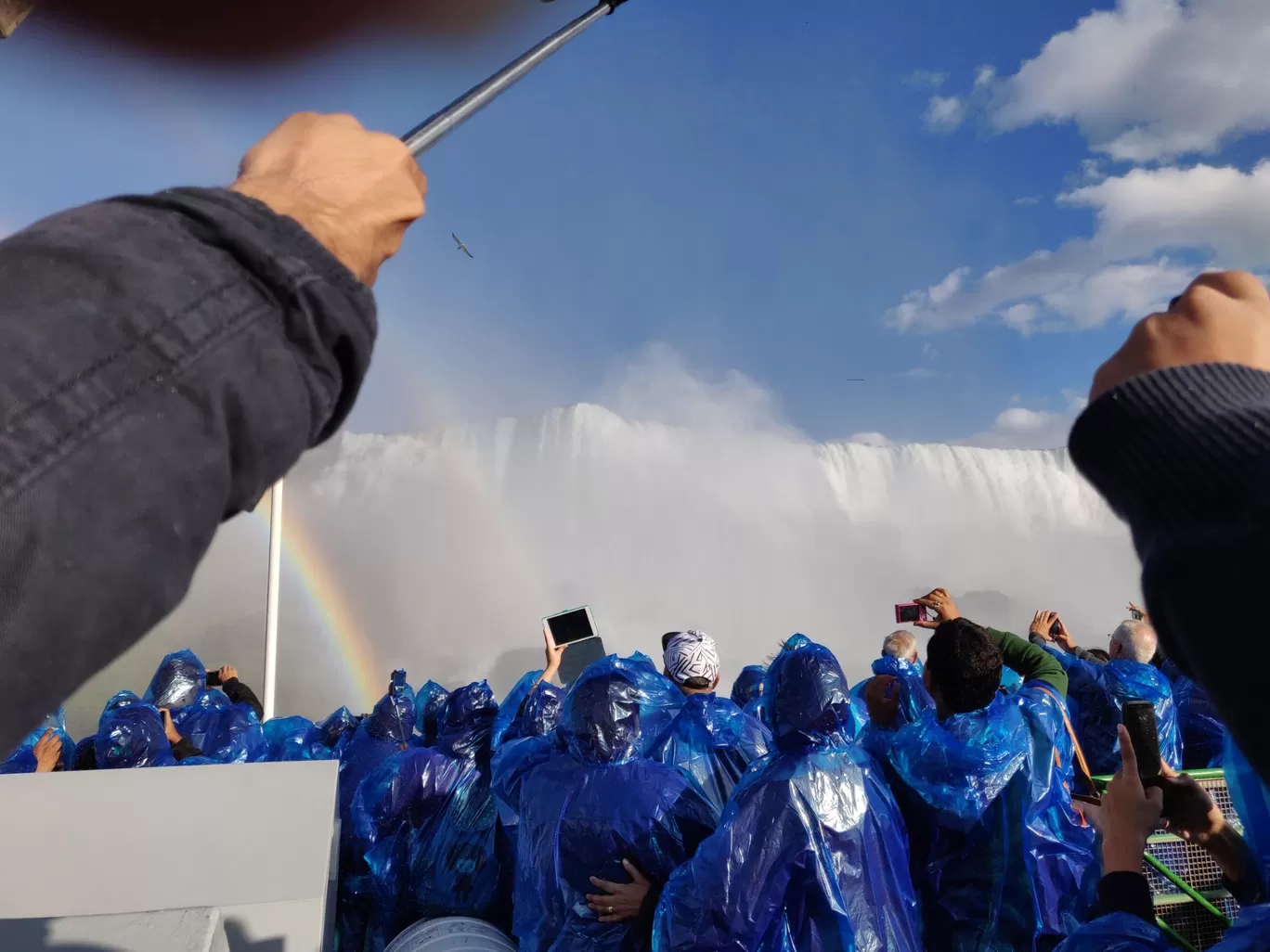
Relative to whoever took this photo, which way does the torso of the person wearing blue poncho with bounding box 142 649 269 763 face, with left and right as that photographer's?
facing away from the viewer

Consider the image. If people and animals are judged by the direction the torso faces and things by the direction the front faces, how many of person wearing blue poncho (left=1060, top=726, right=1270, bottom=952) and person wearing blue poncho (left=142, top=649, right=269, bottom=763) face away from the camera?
2

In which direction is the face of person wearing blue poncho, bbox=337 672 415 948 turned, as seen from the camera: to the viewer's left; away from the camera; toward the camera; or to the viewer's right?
away from the camera

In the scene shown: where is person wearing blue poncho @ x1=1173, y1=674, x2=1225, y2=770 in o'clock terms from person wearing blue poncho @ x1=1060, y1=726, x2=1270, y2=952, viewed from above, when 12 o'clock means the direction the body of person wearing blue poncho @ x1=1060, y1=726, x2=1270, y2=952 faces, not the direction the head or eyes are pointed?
person wearing blue poncho @ x1=1173, y1=674, x2=1225, y2=770 is roughly at 12 o'clock from person wearing blue poncho @ x1=1060, y1=726, x2=1270, y2=952.

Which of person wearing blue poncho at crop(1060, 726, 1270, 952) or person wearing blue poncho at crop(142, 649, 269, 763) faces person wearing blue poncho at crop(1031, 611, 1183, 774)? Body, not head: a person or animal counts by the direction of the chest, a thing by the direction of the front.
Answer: person wearing blue poncho at crop(1060, 726, 1270, 952)

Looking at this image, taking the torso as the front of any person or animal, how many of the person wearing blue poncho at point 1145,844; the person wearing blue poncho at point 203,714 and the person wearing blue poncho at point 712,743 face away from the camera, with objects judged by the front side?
3

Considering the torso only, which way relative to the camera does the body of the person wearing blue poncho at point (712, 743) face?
away from the camera

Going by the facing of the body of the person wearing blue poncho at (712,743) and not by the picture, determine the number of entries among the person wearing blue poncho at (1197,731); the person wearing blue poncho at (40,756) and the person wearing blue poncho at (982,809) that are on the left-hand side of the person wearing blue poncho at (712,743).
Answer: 1

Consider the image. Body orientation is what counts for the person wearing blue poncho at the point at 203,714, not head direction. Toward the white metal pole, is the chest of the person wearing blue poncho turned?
yes

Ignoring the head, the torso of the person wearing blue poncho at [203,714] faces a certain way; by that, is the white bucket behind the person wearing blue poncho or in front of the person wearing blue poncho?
behind

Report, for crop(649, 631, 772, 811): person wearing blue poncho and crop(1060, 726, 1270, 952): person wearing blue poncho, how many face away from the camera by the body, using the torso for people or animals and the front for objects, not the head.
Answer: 2

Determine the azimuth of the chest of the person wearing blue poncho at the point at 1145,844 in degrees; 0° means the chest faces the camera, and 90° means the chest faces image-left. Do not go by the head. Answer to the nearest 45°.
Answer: approximately 180°
